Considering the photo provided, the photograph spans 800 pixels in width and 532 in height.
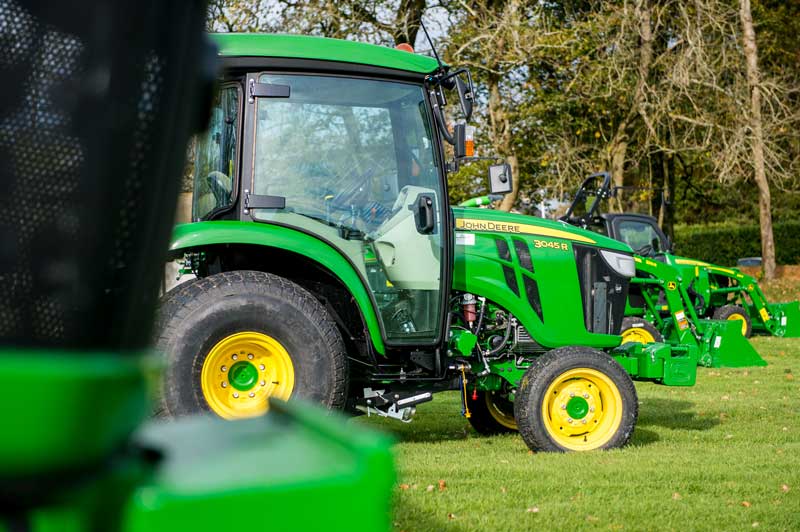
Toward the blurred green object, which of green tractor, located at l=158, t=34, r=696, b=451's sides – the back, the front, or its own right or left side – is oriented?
right

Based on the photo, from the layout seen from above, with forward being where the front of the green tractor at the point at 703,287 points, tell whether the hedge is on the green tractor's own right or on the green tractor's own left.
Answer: on the green tractor's own left

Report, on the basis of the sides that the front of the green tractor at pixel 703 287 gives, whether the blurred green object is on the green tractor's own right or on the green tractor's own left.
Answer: on the green tractor's own right

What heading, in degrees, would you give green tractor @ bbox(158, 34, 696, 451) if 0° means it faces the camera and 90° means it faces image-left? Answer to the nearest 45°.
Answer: approximately 270°

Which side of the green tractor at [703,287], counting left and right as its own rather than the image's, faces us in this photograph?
right

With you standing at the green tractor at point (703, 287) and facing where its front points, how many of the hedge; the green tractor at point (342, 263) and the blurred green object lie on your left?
1

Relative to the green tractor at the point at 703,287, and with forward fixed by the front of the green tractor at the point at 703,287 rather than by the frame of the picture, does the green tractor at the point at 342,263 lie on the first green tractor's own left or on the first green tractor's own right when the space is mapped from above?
on the first green tractor's own right

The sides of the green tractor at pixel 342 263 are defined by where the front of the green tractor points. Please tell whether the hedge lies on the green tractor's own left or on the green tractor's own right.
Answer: on the green tractor's own left

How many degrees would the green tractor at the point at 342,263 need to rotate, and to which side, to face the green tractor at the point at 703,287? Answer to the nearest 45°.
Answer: approximately 45° to its left

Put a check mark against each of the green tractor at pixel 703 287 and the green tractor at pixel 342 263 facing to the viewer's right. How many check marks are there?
2
